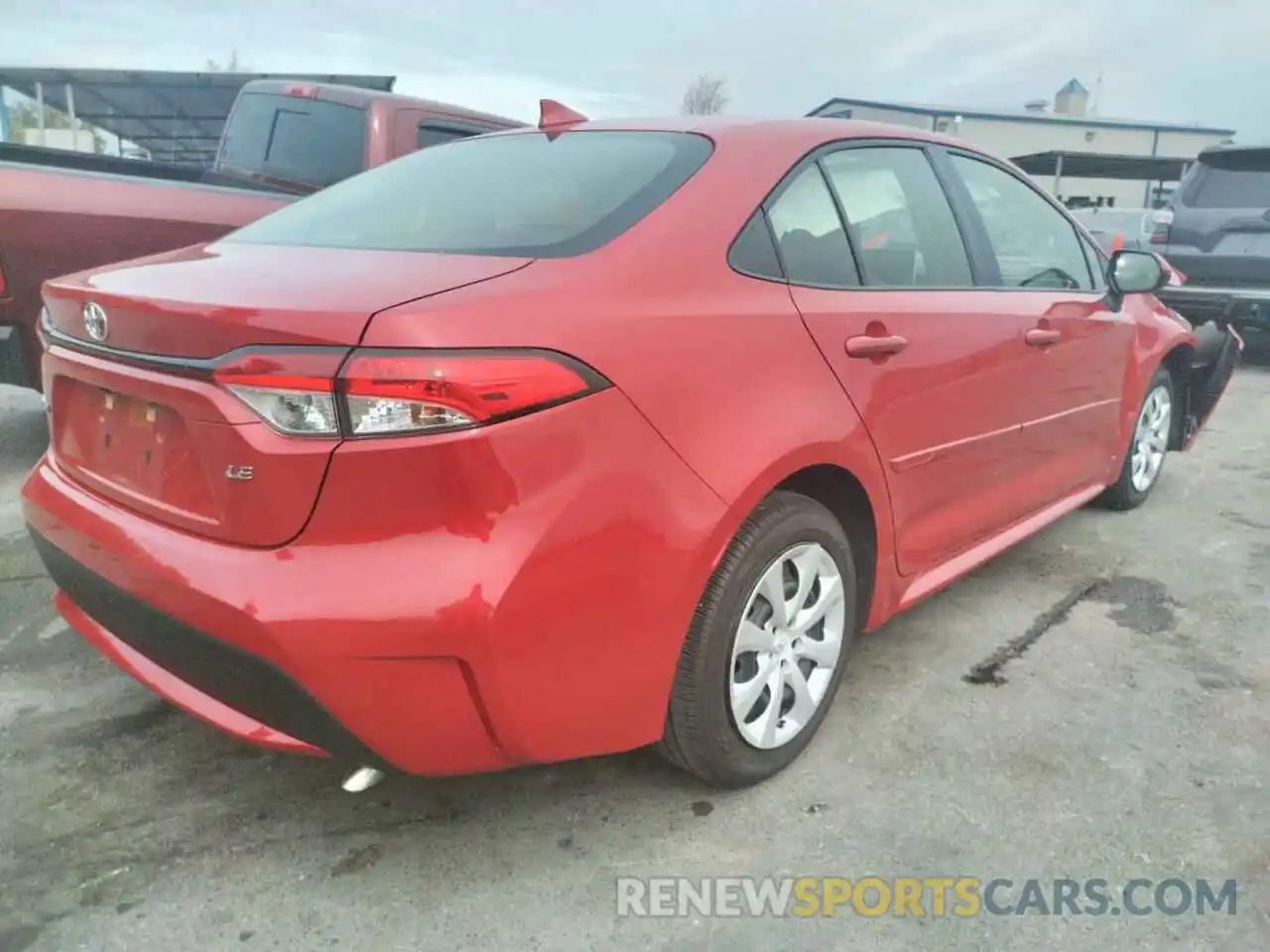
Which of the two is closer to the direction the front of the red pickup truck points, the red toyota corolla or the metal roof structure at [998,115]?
the metal roof structure

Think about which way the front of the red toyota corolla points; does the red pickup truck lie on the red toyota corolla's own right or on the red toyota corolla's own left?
on the red toyota corolla's own left

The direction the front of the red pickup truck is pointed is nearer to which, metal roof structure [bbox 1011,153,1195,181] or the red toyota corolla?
the metal roof structure

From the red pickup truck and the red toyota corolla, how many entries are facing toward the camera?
0

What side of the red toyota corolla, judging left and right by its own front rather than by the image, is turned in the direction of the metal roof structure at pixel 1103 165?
front

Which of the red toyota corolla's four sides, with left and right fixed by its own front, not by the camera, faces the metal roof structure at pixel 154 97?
left

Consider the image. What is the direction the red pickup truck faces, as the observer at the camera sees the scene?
facing away from the viewer and to the right of the viewer

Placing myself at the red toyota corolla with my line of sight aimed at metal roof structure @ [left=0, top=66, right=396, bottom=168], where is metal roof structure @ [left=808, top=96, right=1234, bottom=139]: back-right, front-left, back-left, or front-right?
front-right

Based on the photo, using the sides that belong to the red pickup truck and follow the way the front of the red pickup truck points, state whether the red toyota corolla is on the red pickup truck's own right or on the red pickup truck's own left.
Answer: on the red pickup truck's own right

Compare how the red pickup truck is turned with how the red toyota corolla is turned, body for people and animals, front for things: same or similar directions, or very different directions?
same or similar directions

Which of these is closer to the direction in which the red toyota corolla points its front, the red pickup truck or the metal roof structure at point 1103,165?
the metal roof structure

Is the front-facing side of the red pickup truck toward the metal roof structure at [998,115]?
yes

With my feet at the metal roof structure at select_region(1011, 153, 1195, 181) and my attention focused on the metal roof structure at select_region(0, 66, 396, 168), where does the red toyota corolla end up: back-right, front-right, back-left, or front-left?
front-left

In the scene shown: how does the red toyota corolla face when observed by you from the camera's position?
facing away from the viewer and to the right of the viewer
